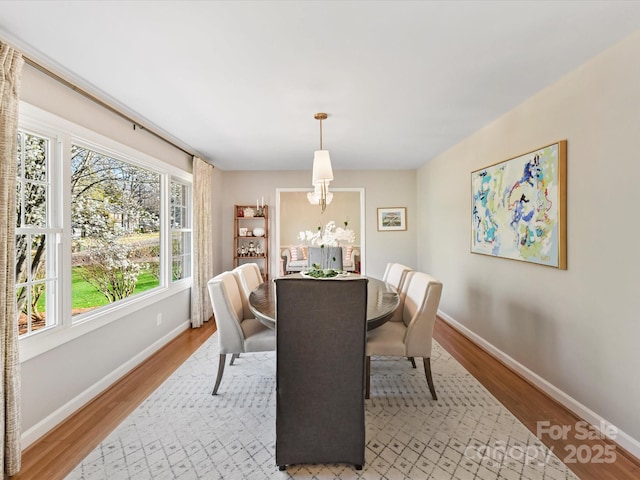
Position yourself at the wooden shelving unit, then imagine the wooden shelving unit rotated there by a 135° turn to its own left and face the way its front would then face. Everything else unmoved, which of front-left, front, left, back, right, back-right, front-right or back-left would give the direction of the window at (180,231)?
back

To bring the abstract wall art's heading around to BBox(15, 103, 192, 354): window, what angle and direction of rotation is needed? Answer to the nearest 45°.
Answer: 0° — it already faces it

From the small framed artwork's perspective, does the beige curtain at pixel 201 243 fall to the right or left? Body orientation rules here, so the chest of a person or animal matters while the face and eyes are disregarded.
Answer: on its right

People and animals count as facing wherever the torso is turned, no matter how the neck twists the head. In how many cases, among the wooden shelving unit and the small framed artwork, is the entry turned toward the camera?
2

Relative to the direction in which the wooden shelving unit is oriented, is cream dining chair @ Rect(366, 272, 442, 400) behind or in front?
in front

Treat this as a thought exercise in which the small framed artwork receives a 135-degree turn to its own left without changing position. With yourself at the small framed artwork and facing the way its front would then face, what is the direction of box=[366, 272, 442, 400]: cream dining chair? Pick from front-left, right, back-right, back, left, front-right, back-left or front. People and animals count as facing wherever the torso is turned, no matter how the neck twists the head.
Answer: back-right

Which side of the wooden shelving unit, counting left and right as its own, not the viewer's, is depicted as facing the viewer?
front

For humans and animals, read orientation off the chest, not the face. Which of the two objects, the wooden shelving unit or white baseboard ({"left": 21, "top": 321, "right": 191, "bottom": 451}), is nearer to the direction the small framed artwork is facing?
the white baseboard

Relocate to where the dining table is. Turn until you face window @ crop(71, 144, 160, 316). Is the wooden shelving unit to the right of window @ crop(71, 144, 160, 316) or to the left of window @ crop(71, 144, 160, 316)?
right

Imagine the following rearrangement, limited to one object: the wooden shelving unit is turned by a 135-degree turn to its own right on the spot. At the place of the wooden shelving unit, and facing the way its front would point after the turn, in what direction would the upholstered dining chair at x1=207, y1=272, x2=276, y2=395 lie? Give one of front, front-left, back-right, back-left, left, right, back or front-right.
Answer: back-left

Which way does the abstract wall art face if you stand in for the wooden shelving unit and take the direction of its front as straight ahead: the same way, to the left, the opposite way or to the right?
to the right

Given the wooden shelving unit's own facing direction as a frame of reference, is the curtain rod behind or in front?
in front

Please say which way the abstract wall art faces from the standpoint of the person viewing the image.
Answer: facing the viewer and to the left of the viewer

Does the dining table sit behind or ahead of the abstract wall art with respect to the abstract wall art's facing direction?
ahead

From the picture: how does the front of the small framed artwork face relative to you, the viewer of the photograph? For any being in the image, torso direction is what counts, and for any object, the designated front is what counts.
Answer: facing the viewer

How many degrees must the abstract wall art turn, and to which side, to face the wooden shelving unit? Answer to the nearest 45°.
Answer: approximately 45° to its right
